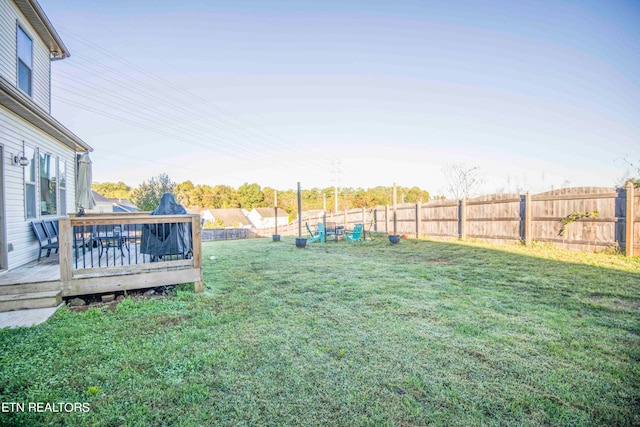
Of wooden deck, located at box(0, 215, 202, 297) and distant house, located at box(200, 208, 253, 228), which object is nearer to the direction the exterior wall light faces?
the wooden deck

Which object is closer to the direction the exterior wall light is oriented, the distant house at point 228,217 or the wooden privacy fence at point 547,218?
the wooden privacy fence

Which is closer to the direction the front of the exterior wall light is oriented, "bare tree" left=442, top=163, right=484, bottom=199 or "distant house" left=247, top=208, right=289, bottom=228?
the bare tree

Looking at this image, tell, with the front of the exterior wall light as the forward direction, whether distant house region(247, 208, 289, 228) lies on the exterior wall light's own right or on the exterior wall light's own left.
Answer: on the exterior wall light's own left

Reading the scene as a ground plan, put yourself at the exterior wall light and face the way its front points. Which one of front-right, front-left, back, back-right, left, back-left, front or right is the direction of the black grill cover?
front

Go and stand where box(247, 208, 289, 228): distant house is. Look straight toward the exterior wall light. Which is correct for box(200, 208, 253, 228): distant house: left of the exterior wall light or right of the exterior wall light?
right

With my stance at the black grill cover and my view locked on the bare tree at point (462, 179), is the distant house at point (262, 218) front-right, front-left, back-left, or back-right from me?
front-left

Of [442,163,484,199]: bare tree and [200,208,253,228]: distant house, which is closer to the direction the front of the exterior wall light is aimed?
the bare tree

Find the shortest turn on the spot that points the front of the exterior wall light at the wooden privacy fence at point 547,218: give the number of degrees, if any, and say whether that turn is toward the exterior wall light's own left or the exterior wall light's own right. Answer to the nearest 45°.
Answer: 0° — it already faces it

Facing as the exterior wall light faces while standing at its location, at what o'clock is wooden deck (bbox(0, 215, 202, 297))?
The wooden deck is roughly at 1 o'clock from the exterior wall light.

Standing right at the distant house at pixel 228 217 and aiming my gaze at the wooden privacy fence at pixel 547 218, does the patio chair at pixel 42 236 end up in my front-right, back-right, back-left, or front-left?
front-right

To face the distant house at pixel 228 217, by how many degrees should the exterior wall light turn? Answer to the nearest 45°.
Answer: approximately 90° to its left

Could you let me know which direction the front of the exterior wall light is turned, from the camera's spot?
facing the viewer and to the right of the viewer

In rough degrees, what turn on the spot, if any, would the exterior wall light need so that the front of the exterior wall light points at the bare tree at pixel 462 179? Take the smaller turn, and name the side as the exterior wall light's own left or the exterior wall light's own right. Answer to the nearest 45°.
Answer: approximately 45° to the exterior wall light's own left
